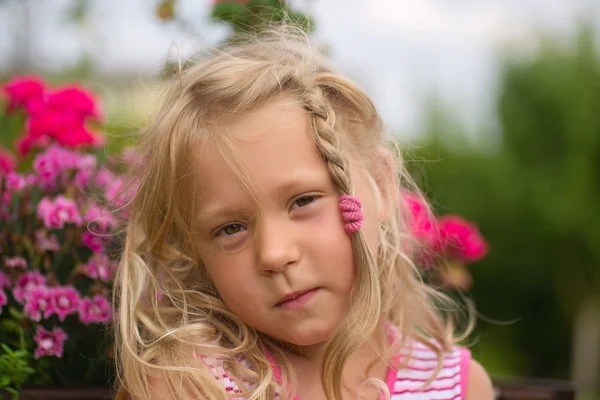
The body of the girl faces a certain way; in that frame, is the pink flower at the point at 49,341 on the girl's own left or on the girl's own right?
on the girl's own right

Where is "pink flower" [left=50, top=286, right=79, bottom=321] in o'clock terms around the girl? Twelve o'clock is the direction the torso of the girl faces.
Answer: The pink flower is roughly at 4 o'clock from the girl.

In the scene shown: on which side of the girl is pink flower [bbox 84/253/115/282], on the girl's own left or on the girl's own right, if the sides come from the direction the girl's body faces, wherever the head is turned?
on the girl's own right

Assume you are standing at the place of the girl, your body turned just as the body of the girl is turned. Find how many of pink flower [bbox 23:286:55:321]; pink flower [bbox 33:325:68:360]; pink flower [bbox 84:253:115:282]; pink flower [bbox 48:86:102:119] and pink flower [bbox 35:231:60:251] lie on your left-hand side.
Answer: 0

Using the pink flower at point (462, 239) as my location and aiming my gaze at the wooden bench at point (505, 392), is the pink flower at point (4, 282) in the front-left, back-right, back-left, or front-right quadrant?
front-right

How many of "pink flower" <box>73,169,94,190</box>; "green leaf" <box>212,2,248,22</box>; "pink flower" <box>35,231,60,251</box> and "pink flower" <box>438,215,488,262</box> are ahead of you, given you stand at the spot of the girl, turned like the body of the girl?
0

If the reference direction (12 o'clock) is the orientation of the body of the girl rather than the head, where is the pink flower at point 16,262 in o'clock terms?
The pink flower is roughly at 4 o'clock from the girl.

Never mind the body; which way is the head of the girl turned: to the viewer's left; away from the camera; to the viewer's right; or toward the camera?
toward the camera

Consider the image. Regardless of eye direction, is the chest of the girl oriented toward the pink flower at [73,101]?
no

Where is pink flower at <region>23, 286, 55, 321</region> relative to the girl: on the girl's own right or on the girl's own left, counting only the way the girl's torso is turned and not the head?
on the girl's own right

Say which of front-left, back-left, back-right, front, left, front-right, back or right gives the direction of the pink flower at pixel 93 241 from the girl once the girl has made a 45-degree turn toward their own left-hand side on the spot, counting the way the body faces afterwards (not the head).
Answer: back

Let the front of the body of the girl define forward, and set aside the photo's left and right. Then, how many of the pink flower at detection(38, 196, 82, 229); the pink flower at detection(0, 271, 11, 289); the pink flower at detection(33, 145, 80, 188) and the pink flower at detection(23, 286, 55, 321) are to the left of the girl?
0

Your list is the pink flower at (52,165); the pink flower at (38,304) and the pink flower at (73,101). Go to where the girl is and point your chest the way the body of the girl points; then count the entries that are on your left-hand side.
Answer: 0

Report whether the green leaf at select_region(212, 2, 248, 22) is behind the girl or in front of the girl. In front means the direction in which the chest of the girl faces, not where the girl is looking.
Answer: behind

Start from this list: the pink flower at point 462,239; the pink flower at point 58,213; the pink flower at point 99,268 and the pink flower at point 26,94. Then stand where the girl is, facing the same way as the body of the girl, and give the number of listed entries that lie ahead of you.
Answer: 0

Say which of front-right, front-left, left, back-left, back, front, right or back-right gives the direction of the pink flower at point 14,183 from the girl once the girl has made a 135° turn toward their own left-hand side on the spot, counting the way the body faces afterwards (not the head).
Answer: left

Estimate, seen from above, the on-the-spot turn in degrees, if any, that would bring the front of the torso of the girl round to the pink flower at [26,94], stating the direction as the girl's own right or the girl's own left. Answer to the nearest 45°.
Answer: approximately 135° to the girl's own right

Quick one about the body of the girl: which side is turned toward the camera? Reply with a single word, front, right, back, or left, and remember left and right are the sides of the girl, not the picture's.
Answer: front
